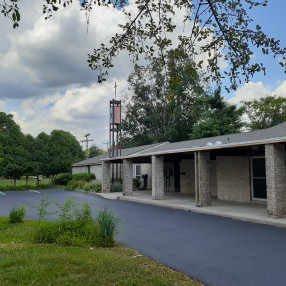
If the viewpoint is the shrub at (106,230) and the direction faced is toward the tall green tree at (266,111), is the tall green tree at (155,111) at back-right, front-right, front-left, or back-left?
front-left

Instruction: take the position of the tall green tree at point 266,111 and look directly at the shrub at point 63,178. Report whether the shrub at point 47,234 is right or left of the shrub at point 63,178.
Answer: left

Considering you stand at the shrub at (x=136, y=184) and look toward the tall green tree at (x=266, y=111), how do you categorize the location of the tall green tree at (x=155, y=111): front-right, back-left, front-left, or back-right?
front-left

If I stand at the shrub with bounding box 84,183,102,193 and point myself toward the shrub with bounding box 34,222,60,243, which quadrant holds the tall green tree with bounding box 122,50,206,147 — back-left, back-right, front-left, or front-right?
back-left

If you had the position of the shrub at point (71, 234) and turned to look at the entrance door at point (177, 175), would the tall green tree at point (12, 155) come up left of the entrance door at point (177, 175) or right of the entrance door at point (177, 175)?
left

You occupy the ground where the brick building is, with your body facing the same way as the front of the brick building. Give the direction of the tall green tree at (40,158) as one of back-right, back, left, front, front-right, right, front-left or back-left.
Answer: right

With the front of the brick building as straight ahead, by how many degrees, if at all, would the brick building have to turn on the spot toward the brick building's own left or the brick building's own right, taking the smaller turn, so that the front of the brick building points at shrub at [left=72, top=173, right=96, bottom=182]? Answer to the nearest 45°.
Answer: approximately 90° to the brick building's own right

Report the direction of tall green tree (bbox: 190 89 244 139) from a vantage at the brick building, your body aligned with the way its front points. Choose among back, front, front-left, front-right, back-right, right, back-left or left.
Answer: back-right

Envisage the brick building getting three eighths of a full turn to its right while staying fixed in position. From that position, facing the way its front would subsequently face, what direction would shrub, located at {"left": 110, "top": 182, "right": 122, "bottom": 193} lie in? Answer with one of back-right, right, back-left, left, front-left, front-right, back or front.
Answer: front-left

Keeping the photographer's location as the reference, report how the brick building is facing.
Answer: facing the viewer and to the left of the viewer

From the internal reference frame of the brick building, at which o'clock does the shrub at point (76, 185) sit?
The shrub is roughly at 3 o'clock from the brick building.

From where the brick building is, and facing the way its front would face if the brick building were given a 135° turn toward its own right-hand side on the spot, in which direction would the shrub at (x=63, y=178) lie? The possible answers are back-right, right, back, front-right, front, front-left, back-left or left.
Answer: front-left

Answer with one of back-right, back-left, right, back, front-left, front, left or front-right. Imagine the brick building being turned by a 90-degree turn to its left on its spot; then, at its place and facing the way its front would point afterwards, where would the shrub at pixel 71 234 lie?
right

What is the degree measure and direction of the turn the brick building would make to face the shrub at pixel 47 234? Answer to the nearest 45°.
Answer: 0° — it already faces it

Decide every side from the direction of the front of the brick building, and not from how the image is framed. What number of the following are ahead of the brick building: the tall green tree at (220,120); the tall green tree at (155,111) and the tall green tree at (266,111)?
0

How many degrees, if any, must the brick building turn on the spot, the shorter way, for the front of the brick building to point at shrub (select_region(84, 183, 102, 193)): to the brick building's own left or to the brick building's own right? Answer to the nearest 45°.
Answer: approximately 90° to the brick building's own right
